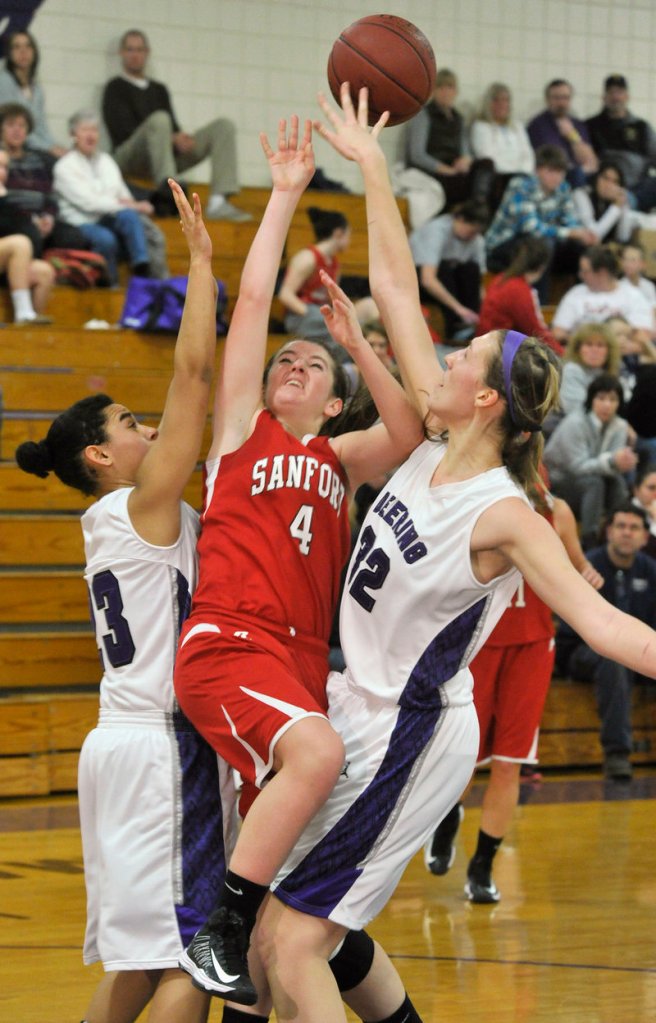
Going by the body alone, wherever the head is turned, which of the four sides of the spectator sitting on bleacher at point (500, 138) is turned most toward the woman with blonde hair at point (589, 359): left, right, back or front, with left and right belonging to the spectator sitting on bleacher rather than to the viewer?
front

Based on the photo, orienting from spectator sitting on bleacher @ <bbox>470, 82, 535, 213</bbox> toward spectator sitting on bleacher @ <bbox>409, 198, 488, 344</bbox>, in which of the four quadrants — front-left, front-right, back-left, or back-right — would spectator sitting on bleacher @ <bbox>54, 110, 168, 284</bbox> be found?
front-right

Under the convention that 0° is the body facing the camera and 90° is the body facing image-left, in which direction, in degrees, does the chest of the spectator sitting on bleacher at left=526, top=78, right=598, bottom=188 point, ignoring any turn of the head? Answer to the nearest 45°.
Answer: approximately 0°

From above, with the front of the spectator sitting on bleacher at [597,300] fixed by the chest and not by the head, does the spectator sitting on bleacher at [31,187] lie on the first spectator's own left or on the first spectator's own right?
on the first spectator's own right

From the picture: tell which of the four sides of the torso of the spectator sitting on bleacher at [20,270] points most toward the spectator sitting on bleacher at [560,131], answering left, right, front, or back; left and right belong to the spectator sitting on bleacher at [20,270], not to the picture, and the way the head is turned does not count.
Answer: left

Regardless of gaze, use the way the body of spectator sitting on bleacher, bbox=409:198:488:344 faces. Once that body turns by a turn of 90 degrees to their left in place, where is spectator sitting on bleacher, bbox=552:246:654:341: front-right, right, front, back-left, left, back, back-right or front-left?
front-right

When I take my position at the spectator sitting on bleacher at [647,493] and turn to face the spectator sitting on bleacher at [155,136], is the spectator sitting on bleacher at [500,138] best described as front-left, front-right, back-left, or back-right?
front-right

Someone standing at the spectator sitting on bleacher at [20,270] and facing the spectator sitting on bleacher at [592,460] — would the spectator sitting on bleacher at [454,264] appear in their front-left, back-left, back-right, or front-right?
front-left

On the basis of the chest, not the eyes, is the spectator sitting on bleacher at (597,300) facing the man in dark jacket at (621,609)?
yes

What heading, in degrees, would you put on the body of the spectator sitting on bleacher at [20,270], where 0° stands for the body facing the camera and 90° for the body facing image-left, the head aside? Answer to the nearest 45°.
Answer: approximately 315°

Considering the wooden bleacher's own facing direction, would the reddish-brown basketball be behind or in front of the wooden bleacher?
in front
